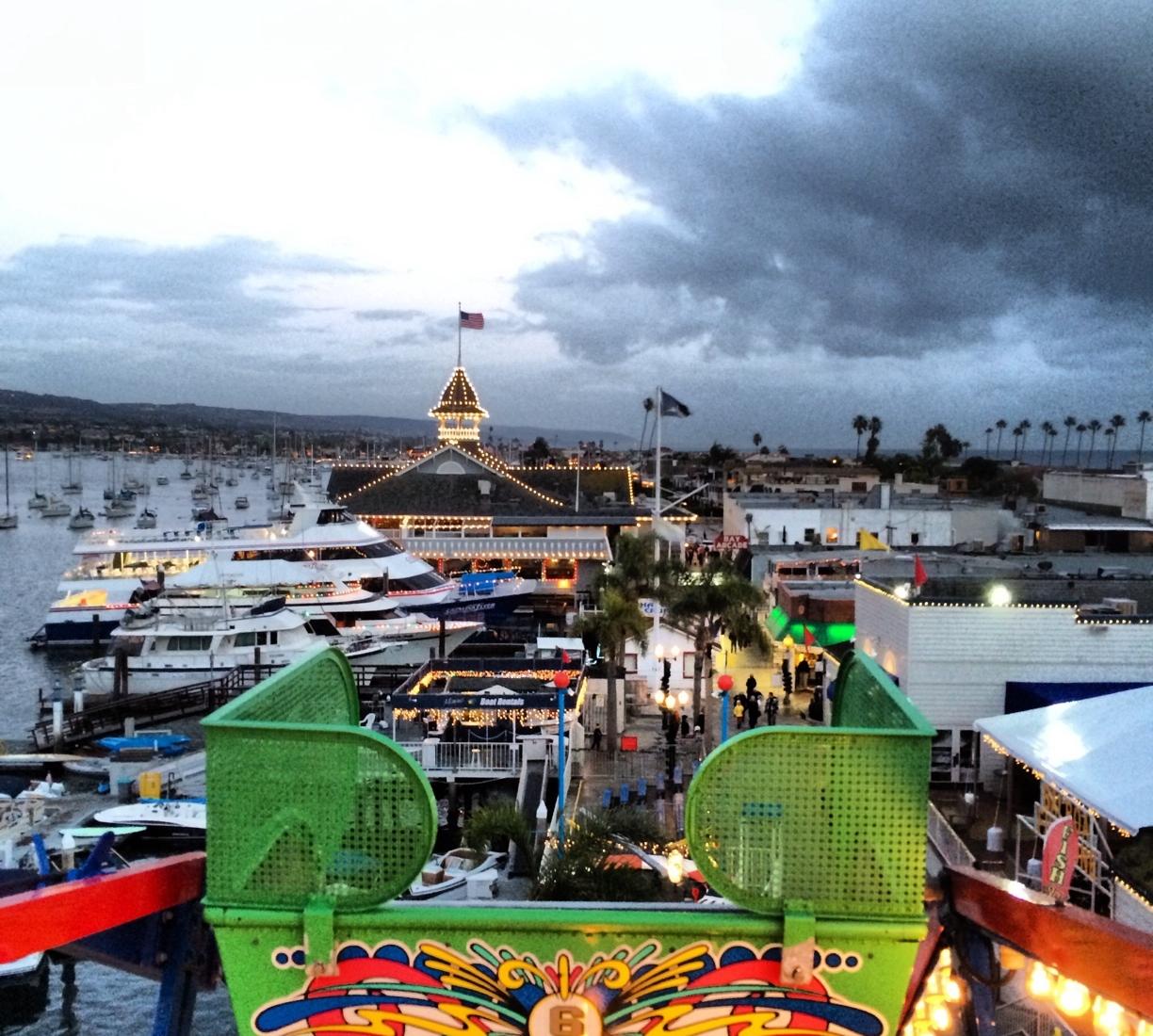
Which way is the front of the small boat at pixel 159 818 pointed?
to the viewer's left

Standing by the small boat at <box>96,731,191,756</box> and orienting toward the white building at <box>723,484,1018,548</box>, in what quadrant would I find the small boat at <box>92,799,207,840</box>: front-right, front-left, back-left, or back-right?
back-right

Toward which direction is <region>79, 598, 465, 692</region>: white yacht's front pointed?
to the viewer's right

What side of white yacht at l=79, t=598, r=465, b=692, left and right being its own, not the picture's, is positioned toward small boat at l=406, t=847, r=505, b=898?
right

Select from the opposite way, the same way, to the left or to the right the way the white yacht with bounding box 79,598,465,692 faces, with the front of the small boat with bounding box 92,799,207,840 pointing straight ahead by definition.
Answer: the opposite way

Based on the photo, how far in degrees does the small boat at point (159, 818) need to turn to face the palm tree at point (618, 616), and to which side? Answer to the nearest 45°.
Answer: approximately 180°

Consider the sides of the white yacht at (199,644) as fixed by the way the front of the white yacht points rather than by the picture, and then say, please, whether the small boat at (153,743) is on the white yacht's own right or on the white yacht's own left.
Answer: on the white yacht's own right

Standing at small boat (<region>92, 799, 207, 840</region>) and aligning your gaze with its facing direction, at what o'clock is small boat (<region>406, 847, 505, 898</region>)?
small boat (<region>406, 847, 505, 898</region>) is roughly at 8 o'clock from small boat (<region>92, 799, 207, 840</region>).

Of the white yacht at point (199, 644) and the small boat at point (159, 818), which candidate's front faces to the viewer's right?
the white yacht

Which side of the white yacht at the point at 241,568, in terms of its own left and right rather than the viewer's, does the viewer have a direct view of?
right

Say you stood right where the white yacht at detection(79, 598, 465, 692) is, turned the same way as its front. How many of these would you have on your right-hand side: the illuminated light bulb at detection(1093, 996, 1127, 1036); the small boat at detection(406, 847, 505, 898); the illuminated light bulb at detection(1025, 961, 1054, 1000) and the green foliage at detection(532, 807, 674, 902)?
4

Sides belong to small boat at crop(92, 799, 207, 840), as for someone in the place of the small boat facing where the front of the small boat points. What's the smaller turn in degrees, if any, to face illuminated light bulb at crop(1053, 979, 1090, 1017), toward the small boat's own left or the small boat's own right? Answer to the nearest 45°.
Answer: approximately 90° to the small boat's own left

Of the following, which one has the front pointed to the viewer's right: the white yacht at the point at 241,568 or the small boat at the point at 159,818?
the white yacht

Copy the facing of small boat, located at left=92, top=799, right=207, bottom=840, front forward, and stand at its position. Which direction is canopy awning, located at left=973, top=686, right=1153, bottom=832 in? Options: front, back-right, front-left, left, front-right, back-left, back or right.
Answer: back-left
